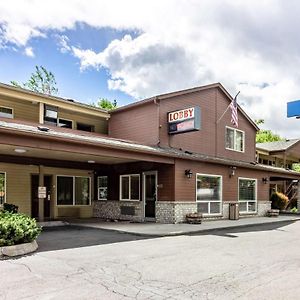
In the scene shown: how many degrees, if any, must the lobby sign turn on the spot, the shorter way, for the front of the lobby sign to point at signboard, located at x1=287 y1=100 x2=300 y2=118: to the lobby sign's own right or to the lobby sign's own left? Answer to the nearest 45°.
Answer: approximately 45° to the lobby sign's own left

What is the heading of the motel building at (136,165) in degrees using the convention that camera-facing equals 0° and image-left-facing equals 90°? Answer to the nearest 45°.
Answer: approximately 315°

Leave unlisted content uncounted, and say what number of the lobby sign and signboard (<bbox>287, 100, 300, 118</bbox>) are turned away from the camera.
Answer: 0

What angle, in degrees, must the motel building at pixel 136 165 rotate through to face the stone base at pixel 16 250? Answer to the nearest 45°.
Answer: approximately 45° to its right

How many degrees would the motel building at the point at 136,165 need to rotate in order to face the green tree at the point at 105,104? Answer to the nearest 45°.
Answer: approximately 135° to its left

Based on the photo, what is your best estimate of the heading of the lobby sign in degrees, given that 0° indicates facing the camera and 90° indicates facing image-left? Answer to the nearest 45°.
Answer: approximately 45°

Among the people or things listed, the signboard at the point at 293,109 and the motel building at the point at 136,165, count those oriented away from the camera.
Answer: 0

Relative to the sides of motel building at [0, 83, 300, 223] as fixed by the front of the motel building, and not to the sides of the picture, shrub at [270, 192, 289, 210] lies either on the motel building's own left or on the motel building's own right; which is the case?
on the motel building's own left

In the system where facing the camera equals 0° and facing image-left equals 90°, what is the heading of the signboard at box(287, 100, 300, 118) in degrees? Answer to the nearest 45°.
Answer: approximately 45°

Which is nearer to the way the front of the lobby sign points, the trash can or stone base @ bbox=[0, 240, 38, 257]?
the stone base

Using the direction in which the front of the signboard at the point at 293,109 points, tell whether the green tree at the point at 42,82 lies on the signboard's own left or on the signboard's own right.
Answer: on the signboard's own right

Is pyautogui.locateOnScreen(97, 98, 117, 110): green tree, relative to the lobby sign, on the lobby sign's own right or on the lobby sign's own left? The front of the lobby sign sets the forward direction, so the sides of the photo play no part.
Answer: on the lobby sign's own right
